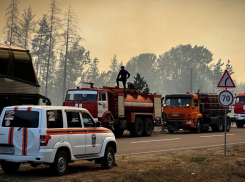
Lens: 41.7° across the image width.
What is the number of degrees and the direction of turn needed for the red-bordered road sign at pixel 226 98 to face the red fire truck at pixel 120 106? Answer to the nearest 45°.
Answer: approximately 135° to its right

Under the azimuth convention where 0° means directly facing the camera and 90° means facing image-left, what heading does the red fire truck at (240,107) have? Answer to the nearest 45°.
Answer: approximately 45°

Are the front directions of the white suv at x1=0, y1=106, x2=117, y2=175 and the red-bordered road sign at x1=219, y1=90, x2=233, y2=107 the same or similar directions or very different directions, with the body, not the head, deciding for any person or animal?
very different directions

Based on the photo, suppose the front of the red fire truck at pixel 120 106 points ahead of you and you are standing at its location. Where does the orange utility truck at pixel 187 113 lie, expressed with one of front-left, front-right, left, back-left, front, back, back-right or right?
back

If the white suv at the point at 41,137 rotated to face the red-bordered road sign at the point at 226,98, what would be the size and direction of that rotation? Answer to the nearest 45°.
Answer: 0° — it already faces it

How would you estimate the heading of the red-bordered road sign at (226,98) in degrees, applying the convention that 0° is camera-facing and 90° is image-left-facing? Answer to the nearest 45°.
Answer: approximately 0°

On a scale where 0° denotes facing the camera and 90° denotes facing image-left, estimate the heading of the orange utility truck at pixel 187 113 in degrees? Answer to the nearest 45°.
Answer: approximately 45°

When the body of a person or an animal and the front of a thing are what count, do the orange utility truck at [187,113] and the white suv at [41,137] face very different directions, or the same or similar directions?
very different directions

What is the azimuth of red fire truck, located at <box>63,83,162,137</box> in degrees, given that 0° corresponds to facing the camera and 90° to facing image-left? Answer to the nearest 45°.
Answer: approximately 45°

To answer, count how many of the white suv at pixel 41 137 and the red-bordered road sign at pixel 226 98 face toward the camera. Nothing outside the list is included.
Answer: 1

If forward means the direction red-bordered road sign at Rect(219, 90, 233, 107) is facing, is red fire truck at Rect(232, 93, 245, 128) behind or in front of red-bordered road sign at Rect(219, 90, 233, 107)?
behind
